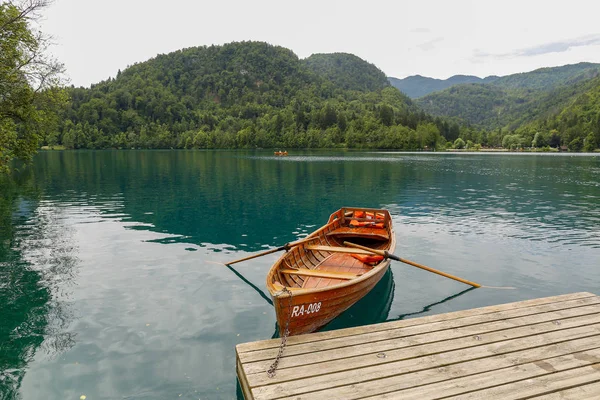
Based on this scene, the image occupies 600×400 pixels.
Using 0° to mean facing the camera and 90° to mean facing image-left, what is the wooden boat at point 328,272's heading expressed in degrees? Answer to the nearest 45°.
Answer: approximately 45°
